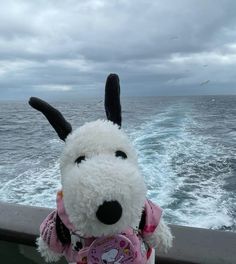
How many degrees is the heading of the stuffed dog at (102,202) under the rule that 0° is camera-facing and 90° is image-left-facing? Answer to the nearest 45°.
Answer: approximately 0°
